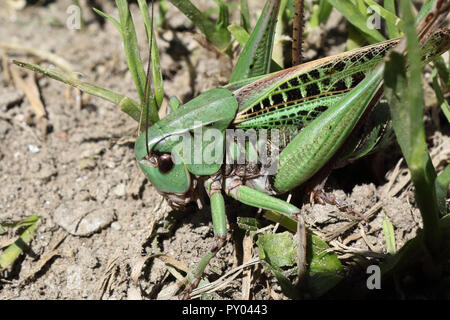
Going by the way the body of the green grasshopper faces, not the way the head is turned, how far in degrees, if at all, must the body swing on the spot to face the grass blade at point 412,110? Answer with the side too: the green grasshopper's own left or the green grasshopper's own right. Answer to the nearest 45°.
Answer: approximately 135° to the green grasshopper's own left

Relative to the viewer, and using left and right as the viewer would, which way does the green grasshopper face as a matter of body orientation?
facing to the left of the viewer
